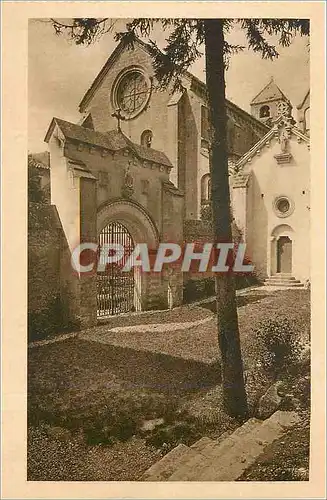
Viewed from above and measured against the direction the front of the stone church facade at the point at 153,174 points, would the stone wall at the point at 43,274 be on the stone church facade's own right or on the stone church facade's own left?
on the stone church facade's own right

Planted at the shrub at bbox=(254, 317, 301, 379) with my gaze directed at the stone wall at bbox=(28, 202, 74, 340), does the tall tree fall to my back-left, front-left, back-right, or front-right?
front-left
